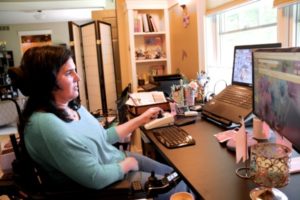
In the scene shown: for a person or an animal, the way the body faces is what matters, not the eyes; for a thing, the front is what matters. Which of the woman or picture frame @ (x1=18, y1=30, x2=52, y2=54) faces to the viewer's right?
the woman

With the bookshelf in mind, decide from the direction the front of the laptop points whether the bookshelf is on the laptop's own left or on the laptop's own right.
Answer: on the laptop's own right

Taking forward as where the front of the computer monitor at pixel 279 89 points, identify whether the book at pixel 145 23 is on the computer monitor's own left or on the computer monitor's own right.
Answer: on the computer monitor's own right

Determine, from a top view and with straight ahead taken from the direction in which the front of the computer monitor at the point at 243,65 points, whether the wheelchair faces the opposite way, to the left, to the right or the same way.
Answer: the opposite way

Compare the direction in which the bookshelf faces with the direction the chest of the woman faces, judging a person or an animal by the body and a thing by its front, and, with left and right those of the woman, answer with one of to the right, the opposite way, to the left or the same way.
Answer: to the right

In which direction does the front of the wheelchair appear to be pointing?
to the viewer's right

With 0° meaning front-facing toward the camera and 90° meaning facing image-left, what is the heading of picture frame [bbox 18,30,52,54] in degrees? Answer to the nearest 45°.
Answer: approximately 0°

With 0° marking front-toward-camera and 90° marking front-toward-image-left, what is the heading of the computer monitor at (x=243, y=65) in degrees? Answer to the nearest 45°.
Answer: approximately 45°

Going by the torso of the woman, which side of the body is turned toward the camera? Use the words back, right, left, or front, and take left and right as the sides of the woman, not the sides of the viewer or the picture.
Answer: right

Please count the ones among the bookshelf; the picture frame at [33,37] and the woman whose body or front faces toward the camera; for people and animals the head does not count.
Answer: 2
